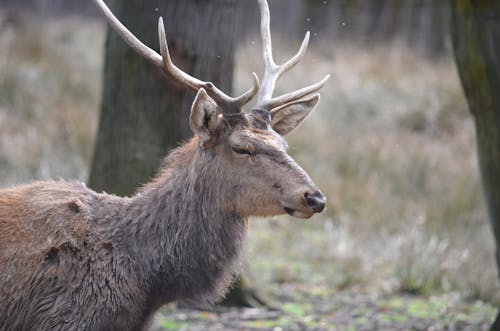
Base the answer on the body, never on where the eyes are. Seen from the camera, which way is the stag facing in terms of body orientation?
to the viewer's right

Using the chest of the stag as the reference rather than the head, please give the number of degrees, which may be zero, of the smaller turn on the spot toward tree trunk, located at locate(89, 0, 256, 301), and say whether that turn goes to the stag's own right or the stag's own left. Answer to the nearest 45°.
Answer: approximately 90° to the stag's own left

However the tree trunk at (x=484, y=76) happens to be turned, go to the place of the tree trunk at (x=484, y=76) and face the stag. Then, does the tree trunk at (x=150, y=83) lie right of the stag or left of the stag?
right

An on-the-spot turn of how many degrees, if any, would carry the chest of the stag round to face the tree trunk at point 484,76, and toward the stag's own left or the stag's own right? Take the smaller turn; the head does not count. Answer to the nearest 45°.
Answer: approximately 45° to the stag's own left
